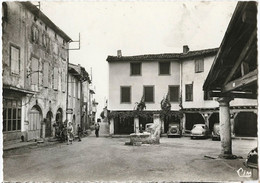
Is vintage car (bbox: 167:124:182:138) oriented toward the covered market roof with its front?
no

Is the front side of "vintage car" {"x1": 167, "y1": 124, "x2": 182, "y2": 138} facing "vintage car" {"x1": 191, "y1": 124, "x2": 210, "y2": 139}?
no

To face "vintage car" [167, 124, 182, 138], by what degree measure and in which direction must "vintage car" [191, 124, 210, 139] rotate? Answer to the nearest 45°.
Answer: approximately 90° to its right

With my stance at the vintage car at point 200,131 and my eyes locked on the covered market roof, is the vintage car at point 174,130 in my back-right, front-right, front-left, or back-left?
back-right
